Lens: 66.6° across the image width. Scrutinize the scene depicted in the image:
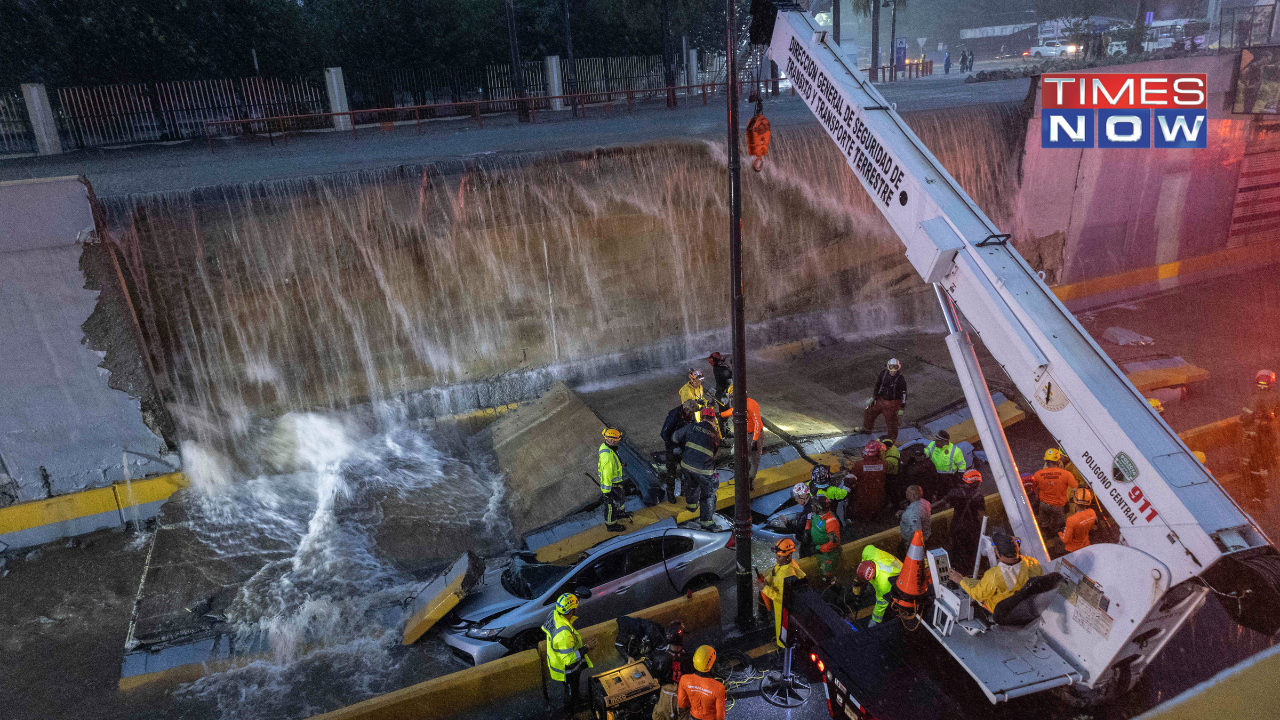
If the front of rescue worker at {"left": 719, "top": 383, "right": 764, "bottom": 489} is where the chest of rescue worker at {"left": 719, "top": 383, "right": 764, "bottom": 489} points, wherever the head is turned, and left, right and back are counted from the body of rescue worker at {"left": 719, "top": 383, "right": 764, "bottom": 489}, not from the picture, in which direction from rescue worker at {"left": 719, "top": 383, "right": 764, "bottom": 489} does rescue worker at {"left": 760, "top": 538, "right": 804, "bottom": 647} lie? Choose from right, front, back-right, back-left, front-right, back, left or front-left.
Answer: left

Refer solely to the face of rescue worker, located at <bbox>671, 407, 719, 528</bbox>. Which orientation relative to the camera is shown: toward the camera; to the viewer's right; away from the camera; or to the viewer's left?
away from the camera

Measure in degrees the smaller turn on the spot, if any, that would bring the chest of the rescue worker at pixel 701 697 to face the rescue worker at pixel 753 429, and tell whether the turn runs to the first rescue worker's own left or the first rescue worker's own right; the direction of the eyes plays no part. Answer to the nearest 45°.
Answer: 0° — they already face them

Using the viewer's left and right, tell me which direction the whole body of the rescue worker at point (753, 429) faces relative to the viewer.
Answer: facing to the left of the viewer

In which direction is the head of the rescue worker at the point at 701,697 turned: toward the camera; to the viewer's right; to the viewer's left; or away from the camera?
away from the camera

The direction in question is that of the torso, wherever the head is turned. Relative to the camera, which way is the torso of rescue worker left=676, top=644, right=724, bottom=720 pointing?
away from the camera

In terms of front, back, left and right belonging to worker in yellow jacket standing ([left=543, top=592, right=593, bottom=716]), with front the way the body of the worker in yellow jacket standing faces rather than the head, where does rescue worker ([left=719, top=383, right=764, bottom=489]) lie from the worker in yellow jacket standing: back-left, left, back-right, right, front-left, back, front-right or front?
front-left

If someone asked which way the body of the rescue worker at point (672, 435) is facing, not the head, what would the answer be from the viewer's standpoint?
to the viewer's right

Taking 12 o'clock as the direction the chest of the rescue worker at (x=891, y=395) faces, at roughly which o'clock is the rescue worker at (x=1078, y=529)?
the rescue worker at (x=1078, y=529) is roughly at 11 o'clock from the rescue worker at (x=891, y=395).

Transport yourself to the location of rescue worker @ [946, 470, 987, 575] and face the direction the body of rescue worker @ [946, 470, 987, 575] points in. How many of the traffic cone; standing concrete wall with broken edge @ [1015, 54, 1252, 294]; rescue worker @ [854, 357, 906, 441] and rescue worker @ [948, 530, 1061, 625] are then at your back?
2
